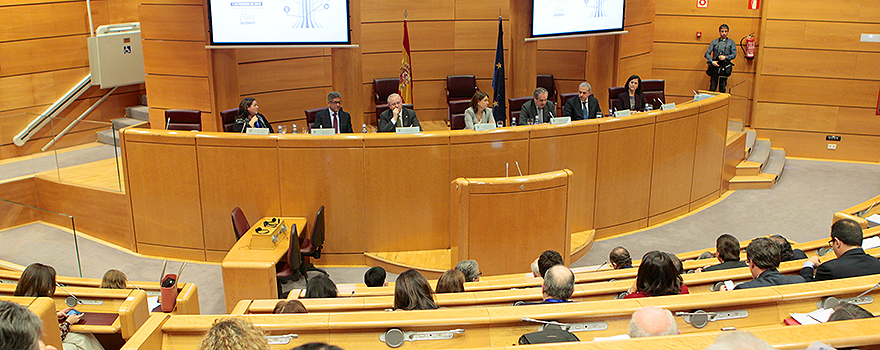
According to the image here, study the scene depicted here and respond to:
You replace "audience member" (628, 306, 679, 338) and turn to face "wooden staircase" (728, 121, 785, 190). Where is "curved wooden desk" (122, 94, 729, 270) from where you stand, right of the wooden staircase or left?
left

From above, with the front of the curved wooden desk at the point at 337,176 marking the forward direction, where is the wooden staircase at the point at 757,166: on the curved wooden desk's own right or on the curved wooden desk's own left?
on the curved wooden desk's own left

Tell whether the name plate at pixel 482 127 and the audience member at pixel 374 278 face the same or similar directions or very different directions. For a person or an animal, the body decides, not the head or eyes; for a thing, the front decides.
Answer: very different directions

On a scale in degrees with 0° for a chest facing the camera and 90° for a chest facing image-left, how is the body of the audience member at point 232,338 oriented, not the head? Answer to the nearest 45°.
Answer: approximately 180°

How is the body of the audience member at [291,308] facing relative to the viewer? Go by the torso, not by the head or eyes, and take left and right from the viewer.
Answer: facing away from the viewer

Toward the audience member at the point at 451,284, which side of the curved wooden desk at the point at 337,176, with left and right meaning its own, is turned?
front

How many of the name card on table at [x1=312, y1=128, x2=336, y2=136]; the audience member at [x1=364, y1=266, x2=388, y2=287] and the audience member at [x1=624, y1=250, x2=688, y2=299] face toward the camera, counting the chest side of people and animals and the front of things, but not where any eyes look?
1

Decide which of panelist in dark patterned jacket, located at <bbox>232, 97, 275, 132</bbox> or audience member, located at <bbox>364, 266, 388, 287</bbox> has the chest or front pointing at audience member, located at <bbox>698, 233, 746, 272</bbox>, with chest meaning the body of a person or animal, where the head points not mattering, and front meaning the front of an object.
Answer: the panelist in dark patterned jacket

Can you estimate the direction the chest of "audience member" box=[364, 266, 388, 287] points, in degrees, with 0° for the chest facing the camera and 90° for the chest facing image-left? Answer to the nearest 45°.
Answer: approximately 180°

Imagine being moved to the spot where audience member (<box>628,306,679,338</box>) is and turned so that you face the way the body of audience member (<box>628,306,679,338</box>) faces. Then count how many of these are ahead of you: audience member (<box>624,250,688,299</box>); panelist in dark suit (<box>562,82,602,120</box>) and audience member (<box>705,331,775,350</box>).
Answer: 2

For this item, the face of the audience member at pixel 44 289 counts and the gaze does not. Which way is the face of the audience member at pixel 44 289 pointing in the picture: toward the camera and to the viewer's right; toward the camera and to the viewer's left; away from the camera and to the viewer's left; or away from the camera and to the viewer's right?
away from the camera and to the viewer's right

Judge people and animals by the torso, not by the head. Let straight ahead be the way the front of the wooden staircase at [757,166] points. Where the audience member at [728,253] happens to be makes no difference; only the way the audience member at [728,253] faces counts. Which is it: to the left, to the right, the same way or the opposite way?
the opposite way

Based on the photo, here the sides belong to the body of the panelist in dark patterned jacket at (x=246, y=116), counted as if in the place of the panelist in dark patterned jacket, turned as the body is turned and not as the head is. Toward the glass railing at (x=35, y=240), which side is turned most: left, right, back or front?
right

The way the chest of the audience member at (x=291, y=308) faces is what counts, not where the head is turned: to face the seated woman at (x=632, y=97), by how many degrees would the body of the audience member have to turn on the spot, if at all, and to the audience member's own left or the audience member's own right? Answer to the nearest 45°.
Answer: approximately 45° to the audience member's own right

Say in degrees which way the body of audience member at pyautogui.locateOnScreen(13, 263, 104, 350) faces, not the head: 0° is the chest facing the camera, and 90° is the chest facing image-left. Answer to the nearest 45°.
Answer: approximately 225°
